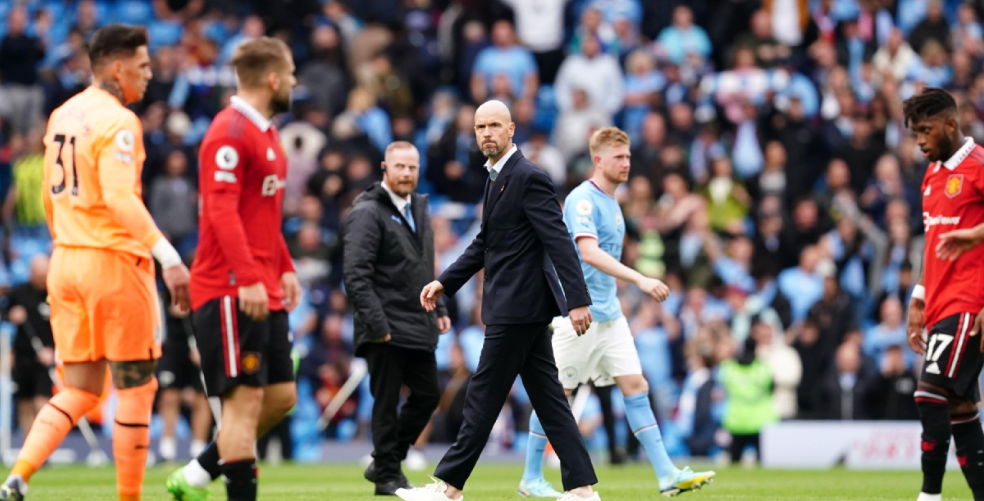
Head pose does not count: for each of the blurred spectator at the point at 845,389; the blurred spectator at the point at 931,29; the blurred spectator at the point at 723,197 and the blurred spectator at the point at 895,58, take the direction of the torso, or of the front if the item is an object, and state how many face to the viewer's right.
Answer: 0

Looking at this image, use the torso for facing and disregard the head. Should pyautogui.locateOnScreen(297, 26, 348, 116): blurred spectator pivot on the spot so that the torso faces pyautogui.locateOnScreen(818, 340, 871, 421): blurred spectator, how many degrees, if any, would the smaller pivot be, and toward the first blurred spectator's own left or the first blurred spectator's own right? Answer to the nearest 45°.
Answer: approximately 45° to the first blurred spectator's own left

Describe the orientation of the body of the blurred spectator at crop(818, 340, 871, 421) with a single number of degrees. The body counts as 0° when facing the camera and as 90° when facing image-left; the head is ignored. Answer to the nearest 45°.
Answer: approximately 0°

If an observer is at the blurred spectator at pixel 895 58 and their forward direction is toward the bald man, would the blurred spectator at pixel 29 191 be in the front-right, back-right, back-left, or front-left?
front-right

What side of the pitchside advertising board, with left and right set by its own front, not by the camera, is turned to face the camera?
front

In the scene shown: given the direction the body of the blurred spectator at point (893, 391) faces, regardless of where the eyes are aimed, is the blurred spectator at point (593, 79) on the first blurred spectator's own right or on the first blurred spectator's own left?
on the first blurred spectator's own right

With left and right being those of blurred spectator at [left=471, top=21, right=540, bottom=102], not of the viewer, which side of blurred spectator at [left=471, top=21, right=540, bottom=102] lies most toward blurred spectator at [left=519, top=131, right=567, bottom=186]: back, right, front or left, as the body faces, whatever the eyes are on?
front

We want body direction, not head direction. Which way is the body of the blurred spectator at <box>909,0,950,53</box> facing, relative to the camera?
toward the camera

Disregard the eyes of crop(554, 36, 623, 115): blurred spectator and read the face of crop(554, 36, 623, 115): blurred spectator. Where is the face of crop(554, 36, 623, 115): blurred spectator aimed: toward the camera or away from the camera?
toward the camera

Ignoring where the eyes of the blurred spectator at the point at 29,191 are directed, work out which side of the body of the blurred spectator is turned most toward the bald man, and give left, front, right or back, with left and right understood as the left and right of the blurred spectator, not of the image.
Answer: front

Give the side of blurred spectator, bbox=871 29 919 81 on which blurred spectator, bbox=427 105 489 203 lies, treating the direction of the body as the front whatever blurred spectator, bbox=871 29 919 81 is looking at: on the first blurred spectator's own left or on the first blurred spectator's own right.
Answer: on the first blurred spectator's own right

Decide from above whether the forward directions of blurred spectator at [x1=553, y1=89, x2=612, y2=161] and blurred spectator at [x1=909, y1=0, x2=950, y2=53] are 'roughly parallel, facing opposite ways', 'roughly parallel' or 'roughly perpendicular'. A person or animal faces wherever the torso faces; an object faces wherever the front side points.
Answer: roughly parallel

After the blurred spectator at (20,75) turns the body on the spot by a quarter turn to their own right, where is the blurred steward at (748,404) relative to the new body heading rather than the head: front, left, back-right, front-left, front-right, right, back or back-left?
back-left
